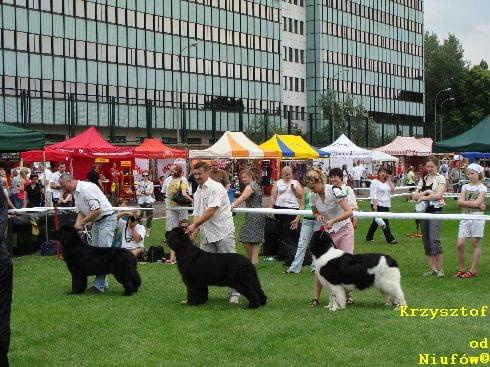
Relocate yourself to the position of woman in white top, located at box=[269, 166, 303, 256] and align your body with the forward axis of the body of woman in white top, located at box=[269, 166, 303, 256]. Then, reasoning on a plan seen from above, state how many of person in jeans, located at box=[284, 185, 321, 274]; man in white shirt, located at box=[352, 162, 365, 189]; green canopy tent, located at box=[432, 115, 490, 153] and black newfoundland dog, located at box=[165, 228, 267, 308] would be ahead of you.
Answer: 2

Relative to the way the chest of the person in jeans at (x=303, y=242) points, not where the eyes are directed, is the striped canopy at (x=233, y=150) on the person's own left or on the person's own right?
on the person's own right

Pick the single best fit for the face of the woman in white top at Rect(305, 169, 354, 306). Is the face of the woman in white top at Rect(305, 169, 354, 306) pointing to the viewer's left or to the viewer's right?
to the viewer's left

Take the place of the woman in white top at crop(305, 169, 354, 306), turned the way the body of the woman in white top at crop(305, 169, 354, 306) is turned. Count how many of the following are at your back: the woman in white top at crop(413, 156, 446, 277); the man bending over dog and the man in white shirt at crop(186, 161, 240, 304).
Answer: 1

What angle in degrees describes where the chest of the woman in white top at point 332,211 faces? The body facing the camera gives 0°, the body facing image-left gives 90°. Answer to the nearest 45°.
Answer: approximately 45°

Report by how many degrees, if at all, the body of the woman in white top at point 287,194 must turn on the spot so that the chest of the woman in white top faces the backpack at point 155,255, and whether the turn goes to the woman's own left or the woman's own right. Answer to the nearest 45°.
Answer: approximately 90° to the woman's own right

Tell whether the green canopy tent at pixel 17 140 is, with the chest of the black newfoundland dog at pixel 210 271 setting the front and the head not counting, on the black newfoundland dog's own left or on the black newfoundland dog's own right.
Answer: on the black newfoundland dog's own right

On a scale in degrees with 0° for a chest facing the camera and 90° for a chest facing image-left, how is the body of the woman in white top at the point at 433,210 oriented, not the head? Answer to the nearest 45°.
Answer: approximately 45°

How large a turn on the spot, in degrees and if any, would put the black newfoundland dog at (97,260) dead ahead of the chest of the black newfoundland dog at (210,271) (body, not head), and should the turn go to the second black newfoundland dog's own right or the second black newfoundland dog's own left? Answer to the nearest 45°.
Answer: approximately 45° to the second black newfoundland dog's own right

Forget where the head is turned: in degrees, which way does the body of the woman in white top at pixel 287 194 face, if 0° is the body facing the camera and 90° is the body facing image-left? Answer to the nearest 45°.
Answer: approximately 0°

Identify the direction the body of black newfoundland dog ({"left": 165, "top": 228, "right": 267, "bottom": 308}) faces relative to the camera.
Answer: to the viewer's left

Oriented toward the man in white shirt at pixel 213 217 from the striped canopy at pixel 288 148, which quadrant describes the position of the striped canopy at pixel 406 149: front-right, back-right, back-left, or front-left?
back-left

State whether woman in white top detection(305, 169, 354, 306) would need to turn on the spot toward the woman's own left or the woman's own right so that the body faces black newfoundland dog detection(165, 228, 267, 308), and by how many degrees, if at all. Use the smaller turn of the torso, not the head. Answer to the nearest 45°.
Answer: approximately 45° to the woman's own right
